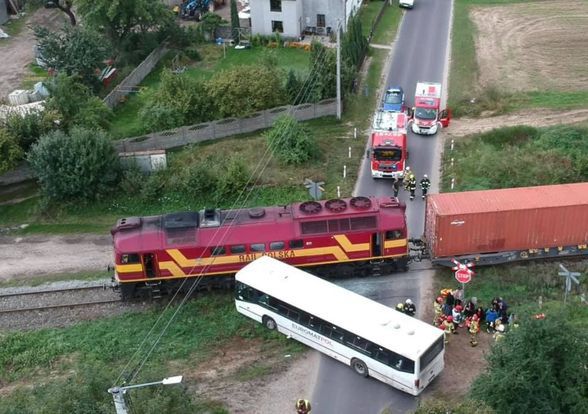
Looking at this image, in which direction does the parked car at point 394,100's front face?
toward the camera

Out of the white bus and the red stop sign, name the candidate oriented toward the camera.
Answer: the red stop sign

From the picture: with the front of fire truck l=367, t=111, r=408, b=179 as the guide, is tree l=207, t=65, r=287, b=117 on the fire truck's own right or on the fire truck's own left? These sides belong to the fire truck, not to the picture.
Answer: on the fire truck's own right

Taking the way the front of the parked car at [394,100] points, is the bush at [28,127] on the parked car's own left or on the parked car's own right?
on the parked car's own right

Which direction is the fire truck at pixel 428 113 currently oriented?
toward the camera

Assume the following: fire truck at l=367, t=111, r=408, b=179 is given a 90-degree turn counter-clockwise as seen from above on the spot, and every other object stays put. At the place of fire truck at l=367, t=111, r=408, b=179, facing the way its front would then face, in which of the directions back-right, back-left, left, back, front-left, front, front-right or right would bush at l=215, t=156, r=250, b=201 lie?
back

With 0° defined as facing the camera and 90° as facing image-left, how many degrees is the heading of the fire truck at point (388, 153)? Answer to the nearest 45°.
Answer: approximately 0°

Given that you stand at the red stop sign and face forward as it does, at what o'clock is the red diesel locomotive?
The red diesel locomotive is roughly at 3 o'clock from the red stop sign.

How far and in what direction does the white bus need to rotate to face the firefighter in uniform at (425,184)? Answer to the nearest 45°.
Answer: approximately 45° to its right

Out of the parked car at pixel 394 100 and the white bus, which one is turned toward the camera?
the parked car

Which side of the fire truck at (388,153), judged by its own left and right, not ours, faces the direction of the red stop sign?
front

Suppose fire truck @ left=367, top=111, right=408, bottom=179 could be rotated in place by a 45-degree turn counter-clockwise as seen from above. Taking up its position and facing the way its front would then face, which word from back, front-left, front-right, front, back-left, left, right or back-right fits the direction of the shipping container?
front

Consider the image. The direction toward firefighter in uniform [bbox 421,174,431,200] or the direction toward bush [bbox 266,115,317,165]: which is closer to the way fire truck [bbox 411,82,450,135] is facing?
the firefighter in uniform

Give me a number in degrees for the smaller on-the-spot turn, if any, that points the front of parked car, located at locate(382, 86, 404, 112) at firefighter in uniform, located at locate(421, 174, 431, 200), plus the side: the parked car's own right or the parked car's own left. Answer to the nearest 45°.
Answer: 0° — it already faces them

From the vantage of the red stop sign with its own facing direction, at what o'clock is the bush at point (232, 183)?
The bush is roughly at 4 o'clock from the red stop sign.

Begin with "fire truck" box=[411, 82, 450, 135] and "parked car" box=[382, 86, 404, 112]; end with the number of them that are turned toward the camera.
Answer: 2
